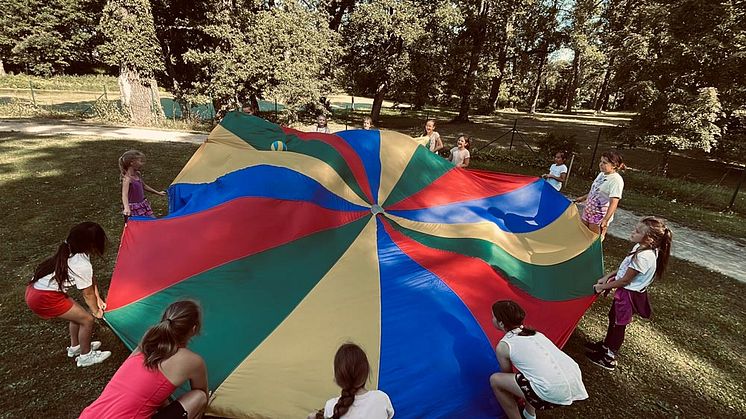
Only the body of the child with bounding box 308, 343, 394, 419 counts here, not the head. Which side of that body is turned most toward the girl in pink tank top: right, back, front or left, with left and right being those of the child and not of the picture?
left

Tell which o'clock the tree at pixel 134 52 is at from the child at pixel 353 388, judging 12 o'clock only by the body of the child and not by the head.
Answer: The tree is roughly at 11 o'clock from the child.

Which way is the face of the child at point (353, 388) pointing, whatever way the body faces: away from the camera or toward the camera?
away from the camera

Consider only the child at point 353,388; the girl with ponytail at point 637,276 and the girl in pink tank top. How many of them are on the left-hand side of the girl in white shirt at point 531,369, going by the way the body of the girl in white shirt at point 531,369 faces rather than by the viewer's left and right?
2

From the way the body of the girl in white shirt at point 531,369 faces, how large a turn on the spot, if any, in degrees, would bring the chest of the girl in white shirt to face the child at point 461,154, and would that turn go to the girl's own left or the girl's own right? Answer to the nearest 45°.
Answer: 0° — they already face them

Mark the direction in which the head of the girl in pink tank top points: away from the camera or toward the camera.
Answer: away from the camera

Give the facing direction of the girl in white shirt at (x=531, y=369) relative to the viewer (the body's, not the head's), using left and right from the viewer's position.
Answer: facing away from the viewer and to the left of the viewer

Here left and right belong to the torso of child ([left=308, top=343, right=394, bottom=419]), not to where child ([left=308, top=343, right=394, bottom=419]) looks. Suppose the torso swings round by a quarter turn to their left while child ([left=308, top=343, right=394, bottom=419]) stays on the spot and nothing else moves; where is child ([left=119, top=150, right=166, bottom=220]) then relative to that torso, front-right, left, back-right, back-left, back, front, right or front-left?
front-right

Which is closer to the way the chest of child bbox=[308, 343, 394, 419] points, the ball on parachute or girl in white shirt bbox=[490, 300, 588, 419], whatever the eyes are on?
the ball on parachute

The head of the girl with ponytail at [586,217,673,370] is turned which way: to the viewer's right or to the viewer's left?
to the viewer's left

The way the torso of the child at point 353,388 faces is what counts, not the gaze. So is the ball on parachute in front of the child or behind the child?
in front

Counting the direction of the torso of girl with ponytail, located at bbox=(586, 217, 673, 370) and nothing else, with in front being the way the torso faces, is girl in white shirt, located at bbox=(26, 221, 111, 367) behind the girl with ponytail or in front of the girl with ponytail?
in front

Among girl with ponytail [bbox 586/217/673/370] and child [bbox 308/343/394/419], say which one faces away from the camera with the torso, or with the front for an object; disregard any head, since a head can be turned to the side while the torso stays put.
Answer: the child

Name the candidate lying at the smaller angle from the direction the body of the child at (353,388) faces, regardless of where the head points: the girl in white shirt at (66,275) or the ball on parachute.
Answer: the ball on parachute

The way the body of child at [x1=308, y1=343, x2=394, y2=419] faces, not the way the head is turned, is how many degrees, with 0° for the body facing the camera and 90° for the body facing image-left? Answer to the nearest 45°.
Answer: approximately 180°

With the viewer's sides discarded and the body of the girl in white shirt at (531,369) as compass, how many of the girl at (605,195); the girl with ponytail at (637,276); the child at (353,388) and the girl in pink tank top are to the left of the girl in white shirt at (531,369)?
2

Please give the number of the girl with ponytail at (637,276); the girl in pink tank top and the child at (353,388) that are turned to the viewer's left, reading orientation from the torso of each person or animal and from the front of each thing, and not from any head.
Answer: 1

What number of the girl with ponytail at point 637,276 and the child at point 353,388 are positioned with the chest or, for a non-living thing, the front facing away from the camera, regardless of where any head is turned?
1

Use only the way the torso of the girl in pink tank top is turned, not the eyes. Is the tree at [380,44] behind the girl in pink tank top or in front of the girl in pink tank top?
in front

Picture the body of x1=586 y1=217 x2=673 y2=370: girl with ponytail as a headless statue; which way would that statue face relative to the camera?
to the viewer's left

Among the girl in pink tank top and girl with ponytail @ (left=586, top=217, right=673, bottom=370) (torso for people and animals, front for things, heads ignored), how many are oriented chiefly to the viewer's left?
1
